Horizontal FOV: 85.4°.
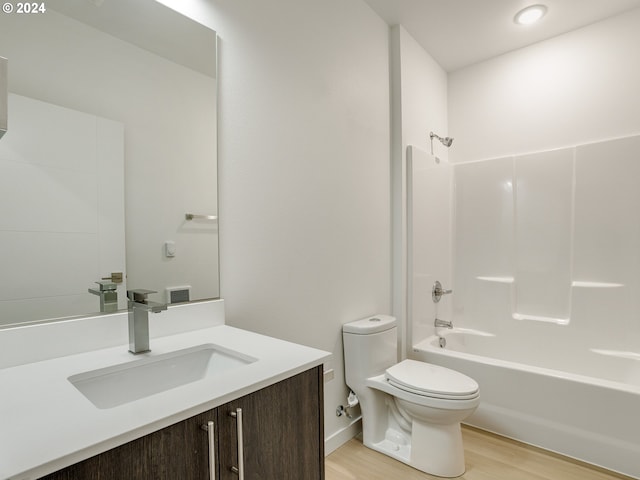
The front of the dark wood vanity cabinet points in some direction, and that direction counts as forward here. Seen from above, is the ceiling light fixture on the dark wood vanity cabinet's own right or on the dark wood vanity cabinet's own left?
on the dark wood vanity cabinet's own left

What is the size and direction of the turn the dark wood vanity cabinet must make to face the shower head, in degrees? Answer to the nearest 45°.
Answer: approximately 90° to its left

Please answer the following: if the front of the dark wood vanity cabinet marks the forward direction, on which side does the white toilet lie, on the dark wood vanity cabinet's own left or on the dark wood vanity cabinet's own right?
on the dark wood vanity cabinet's own left

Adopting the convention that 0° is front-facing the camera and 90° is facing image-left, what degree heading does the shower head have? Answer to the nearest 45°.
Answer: approximately 315°

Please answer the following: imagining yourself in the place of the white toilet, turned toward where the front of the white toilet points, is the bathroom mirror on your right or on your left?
on your right

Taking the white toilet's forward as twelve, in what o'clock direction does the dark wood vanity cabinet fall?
The dark wood vanity cabinet is roughly at 2 o'clock from the white toilet.
